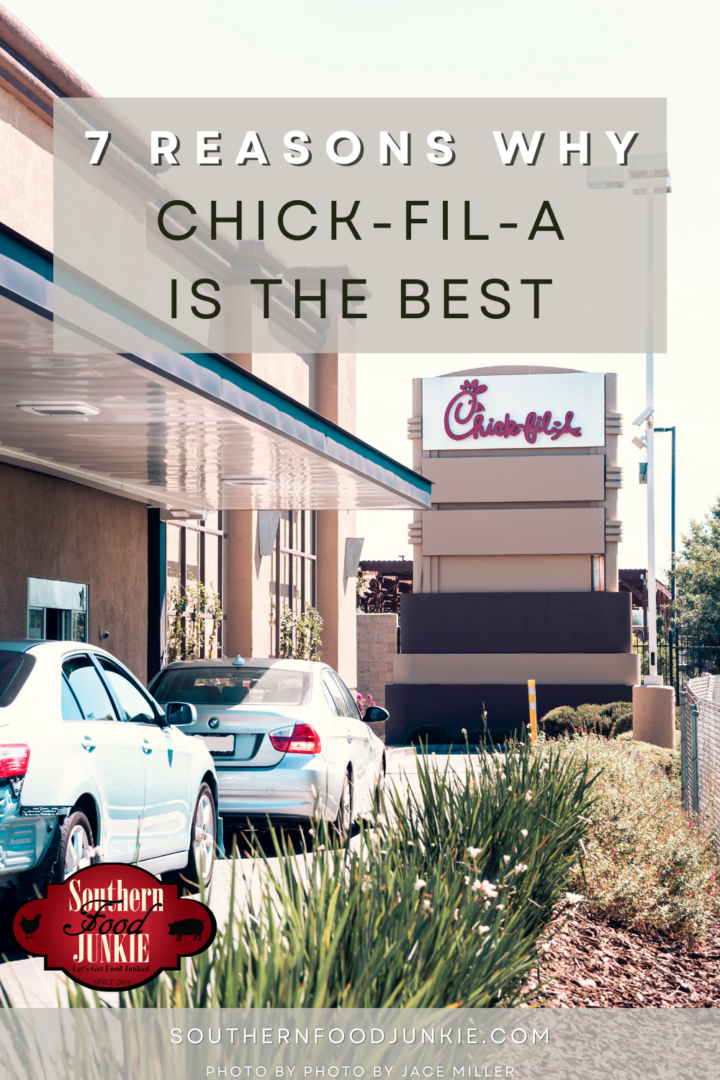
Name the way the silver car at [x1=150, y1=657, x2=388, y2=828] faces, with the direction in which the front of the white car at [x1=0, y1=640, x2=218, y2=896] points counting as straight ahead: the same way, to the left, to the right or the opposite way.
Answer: the same way

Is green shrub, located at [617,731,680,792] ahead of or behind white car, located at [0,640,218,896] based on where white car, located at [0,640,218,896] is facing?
ahead

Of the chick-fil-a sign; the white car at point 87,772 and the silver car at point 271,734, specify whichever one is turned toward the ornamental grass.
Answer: the chick-fil-a sign

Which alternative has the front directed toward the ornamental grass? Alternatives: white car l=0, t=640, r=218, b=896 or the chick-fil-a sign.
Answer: the chick-fil-a sign

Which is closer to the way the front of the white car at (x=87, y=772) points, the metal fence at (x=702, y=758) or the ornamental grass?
the metal fence

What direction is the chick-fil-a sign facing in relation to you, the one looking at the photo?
facing the viewer

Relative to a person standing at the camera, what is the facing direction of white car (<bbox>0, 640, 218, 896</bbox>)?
facing away from the viewer and to the right of the viewer

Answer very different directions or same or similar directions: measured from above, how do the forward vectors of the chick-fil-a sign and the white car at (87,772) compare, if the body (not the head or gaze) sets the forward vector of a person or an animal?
very different directions

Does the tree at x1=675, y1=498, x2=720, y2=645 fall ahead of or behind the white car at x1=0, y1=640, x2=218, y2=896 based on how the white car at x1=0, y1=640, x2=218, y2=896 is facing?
ahead

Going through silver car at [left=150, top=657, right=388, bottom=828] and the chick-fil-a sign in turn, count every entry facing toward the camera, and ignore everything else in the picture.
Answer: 1

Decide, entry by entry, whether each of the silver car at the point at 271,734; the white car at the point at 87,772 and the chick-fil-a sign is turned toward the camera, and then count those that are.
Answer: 1

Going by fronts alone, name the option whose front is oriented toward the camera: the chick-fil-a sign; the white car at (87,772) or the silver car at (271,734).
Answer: the chick-fil-a sign

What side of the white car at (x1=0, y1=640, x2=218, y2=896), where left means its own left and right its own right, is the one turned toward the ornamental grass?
right

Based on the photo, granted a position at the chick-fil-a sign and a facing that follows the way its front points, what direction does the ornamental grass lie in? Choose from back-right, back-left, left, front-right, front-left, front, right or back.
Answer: front

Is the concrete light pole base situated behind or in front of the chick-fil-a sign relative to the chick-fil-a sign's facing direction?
in front

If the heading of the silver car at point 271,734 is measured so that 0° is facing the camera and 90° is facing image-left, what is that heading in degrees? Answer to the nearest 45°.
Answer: approximately 225°
